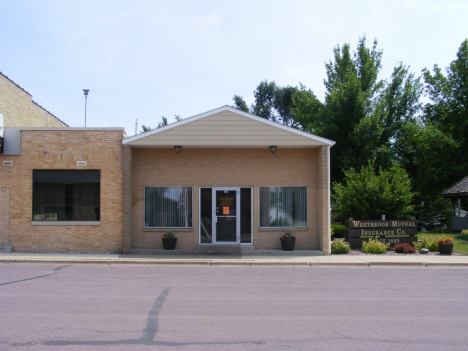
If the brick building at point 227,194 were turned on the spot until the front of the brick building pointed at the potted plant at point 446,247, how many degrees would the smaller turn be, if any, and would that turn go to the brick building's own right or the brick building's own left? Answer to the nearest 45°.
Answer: approximately 90° to the brick building's own left

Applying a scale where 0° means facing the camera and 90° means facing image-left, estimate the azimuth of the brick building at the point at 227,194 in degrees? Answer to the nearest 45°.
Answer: approximately 0°

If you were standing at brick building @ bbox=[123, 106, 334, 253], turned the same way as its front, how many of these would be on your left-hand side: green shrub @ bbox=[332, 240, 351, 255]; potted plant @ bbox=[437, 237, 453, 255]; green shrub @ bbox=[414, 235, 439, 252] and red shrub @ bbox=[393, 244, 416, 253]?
4

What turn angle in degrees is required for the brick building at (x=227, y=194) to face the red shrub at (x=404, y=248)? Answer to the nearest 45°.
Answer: approximately 90° to its left

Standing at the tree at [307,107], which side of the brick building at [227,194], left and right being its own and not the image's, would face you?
back

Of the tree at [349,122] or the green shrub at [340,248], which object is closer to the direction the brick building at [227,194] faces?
the green shrub

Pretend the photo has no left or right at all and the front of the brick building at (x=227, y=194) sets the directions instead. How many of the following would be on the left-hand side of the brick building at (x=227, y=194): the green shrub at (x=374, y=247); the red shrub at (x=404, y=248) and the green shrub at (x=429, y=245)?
3

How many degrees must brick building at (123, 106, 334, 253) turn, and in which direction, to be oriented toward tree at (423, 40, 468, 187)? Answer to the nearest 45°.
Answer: approximately 135° to its left

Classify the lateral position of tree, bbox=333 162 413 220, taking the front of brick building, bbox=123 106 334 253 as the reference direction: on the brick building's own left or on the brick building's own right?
on the brick building's own left

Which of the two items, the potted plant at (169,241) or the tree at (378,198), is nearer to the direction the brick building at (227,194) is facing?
the potted plant

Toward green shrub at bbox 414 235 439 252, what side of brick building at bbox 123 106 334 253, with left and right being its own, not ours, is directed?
left

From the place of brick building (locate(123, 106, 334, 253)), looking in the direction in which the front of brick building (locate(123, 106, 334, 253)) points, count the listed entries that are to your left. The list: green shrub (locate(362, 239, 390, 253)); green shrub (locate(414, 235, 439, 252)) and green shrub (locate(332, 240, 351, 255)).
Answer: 3
